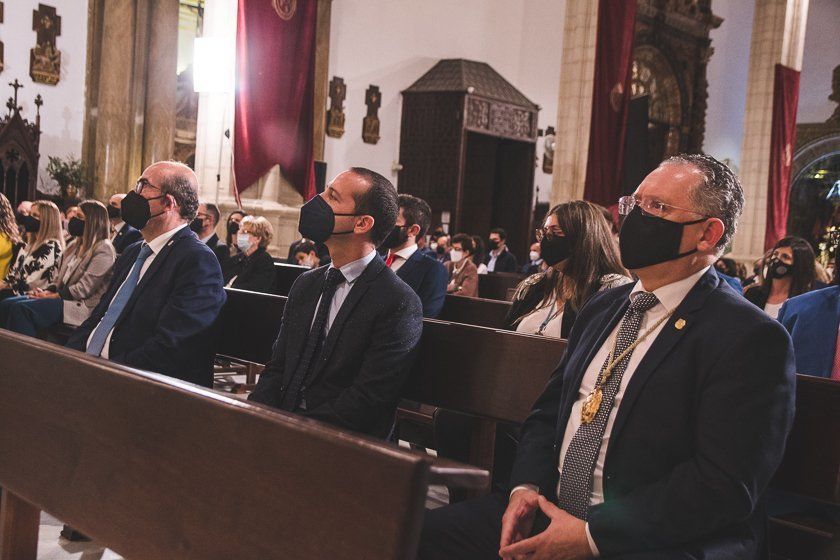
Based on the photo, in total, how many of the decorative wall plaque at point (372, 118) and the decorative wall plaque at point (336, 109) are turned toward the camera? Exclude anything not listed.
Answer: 2

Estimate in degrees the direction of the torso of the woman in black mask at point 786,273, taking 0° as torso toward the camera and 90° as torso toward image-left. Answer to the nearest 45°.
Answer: approximately 45°

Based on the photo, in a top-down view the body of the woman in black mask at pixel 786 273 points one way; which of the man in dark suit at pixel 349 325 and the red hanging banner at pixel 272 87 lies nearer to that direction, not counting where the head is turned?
the man in dark suit

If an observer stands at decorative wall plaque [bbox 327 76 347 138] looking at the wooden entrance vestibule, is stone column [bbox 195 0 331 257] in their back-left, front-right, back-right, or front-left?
back-right

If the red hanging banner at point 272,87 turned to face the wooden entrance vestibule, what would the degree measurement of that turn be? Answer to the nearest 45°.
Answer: approximately 135° to its left
